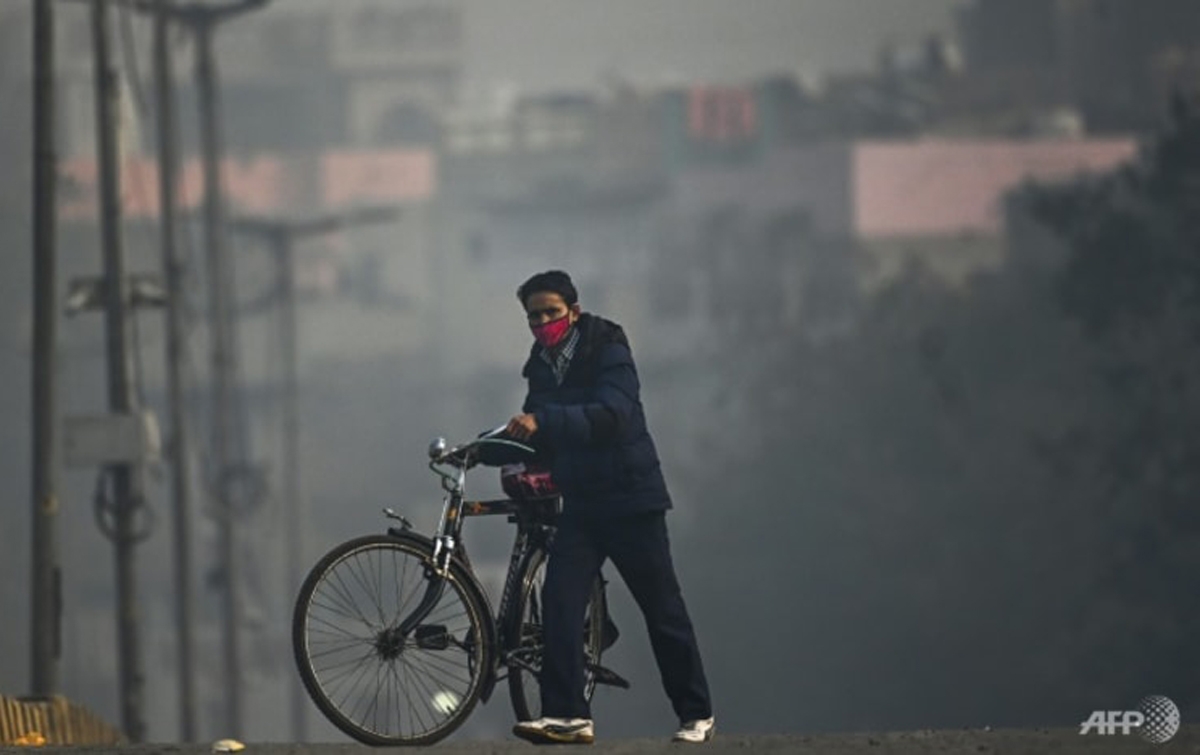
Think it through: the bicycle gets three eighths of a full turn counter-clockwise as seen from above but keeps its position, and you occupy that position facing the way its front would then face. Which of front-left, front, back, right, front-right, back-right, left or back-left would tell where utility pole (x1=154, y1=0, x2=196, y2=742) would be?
left

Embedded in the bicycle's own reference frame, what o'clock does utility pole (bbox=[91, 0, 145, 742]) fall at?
The utility pole is roughly at 4 o'clock from the bicycle.

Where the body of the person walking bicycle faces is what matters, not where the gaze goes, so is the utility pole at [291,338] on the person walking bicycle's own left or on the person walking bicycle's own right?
on the person walking bicycle's own right

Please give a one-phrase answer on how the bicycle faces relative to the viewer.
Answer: facing the viewer and to the left of the viewer

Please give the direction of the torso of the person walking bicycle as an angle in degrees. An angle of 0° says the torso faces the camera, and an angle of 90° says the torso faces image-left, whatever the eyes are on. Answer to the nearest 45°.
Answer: approximately 45°

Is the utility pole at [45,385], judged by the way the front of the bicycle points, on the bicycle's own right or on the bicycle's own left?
on the bicycle's own right

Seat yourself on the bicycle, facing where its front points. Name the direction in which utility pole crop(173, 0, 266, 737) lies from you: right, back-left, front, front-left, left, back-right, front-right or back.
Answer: back-right

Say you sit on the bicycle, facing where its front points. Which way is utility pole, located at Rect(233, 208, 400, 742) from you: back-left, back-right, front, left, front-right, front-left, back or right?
back-right

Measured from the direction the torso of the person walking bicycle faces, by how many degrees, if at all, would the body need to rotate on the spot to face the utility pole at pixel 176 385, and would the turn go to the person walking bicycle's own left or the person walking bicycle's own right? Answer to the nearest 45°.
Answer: approximately 135° to the person walking bicycle's own right
